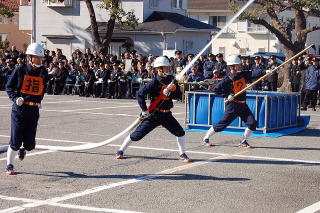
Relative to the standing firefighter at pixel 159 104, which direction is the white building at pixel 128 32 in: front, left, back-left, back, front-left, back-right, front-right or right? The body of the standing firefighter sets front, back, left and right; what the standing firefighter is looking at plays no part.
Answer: back-left

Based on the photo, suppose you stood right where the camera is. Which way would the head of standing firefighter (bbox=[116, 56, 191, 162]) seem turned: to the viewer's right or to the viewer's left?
to the viewer's right

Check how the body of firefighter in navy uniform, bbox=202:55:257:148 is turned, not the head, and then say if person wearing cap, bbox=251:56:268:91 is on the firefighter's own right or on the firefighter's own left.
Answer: on the firefighter's own left

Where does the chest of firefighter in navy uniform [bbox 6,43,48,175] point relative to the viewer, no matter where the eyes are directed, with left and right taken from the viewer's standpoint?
facing the viewer and to the right of the viewer

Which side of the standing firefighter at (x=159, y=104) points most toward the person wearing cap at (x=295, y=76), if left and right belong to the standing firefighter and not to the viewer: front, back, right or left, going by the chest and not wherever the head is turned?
left

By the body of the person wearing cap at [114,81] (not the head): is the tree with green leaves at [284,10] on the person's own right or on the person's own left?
on the person's own left

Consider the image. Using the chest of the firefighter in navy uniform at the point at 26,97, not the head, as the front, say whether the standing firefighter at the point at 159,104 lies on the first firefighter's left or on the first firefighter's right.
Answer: on the first firefighter's left
